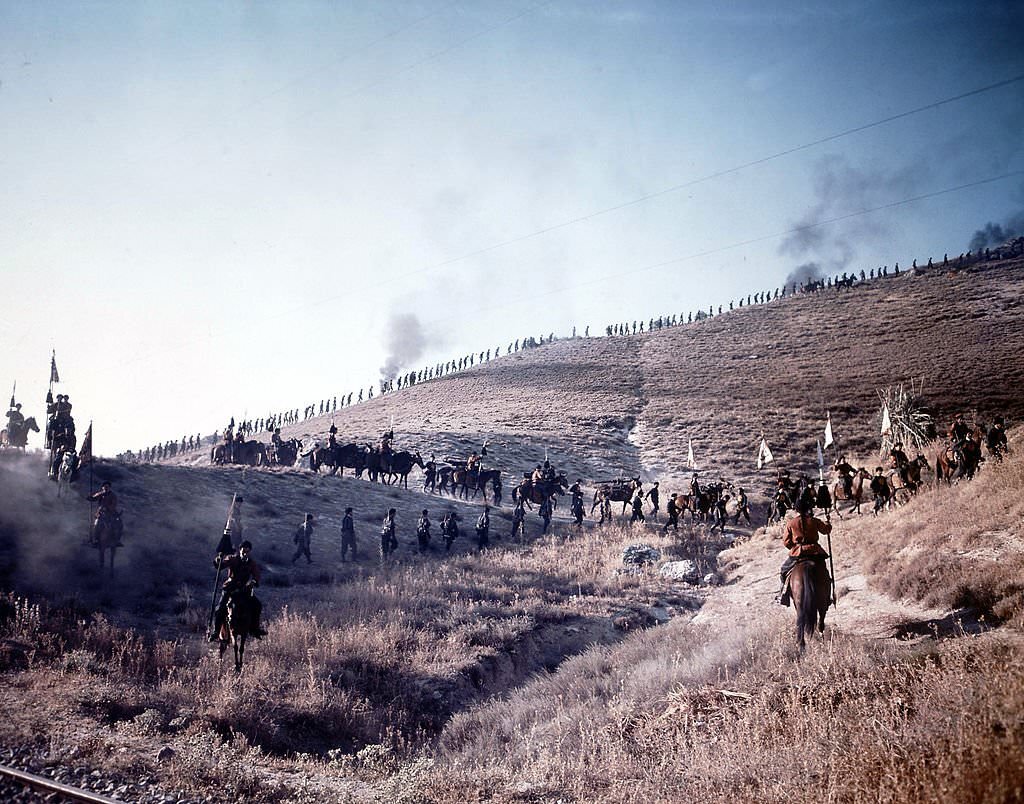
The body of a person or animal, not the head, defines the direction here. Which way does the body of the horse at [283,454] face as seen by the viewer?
to the viewer's right

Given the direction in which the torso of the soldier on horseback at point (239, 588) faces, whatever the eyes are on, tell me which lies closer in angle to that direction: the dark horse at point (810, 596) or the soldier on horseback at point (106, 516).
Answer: the dark horse

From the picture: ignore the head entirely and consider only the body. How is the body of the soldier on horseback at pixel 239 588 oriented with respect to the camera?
toward the camera

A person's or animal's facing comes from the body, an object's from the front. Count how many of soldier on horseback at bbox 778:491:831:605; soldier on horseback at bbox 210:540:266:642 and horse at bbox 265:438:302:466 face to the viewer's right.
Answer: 1

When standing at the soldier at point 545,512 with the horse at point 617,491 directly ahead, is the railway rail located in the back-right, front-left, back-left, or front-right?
back-right

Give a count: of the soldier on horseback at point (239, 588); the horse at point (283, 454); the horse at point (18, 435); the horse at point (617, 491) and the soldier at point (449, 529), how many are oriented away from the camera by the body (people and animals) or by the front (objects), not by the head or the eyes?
0

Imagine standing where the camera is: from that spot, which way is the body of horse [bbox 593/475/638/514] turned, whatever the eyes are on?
to the viewer's right
